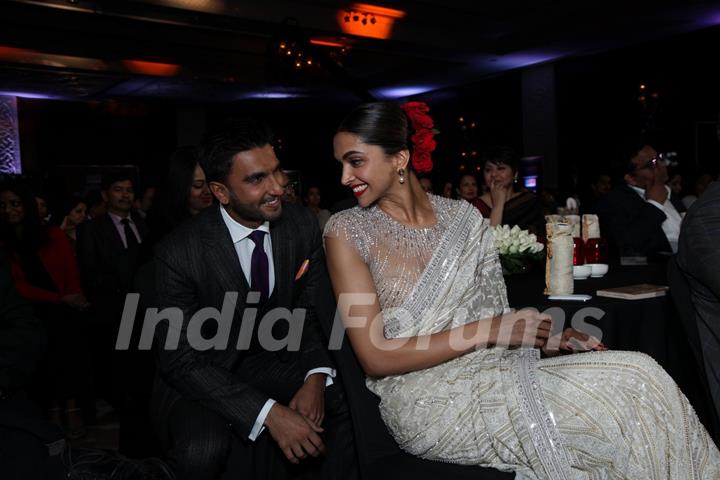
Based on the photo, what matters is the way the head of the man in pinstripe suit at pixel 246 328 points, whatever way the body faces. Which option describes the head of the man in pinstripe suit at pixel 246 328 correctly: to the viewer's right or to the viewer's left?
to the viewer's right

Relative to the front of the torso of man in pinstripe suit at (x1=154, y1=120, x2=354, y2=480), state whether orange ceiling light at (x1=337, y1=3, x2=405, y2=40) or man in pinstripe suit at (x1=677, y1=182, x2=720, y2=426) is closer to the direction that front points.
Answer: the man in pinstripe suit

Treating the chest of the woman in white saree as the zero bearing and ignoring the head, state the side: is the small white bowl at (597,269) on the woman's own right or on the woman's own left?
on the woman's own left

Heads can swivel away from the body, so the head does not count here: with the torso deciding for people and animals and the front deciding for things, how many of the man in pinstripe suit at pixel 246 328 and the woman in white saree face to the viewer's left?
0

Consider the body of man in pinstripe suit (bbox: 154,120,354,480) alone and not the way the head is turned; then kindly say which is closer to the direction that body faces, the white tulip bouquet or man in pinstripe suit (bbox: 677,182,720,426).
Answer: the man in pinstripe suit

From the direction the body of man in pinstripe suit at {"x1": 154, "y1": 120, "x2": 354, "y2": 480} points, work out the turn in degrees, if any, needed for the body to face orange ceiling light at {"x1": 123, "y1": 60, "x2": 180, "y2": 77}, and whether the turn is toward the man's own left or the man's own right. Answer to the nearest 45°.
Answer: approximately 135° to the man's own left

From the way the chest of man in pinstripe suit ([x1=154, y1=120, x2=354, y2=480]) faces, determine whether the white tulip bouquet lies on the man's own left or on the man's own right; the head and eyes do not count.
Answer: on the man's own left

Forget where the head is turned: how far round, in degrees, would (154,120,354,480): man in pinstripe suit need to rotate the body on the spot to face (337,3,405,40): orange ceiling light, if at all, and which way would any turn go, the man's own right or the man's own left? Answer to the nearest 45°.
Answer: approximately 135° to the man's own left

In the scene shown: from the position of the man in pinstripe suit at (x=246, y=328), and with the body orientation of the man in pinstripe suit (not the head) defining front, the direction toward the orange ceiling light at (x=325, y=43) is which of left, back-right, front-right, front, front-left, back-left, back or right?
back-left

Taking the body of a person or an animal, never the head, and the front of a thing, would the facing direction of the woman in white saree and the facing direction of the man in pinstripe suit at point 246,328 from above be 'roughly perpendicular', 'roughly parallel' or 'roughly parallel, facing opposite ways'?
roughly parallel

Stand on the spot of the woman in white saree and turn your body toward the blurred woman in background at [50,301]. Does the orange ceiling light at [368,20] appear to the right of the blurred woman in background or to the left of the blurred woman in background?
right

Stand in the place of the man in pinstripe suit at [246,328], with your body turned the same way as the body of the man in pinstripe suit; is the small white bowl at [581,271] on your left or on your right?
on your left

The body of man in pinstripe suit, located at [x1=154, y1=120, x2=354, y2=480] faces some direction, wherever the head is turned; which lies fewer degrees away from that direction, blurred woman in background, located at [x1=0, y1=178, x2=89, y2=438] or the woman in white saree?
the woman in white saree

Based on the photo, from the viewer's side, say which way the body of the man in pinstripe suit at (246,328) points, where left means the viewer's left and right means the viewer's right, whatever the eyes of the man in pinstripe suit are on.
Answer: facing the viewer and to the right of the viewer

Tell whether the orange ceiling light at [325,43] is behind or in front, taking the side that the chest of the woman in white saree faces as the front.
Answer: behind
